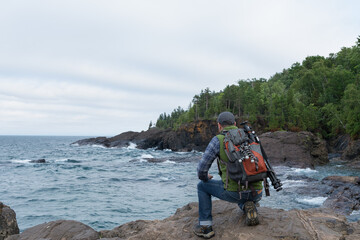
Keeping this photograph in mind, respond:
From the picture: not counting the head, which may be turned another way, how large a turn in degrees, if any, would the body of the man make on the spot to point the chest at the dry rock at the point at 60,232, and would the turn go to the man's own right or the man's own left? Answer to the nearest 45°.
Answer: approximately 45° to the man's own left

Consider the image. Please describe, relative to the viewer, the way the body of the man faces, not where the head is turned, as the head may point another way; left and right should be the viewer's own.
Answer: facing away from the viewer and to the left of the viewer

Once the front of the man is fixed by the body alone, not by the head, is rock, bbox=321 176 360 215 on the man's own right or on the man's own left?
on the man's own right

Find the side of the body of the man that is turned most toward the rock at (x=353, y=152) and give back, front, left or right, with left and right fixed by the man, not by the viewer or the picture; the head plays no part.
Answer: right

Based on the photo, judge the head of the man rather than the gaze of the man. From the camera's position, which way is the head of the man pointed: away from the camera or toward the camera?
away from the camera

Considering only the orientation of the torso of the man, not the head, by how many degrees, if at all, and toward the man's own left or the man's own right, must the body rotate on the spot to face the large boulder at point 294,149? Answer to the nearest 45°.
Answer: approximately 45° to the man's own right

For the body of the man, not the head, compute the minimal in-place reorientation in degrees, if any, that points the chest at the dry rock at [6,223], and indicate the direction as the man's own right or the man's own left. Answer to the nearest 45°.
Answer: approximately 45° to the man's own left

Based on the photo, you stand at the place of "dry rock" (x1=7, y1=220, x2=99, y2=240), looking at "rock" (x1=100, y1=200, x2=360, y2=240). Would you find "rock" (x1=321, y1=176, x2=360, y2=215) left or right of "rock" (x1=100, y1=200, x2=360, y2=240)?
left

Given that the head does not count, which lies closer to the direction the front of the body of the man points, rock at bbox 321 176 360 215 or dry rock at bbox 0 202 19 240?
the dry rock
